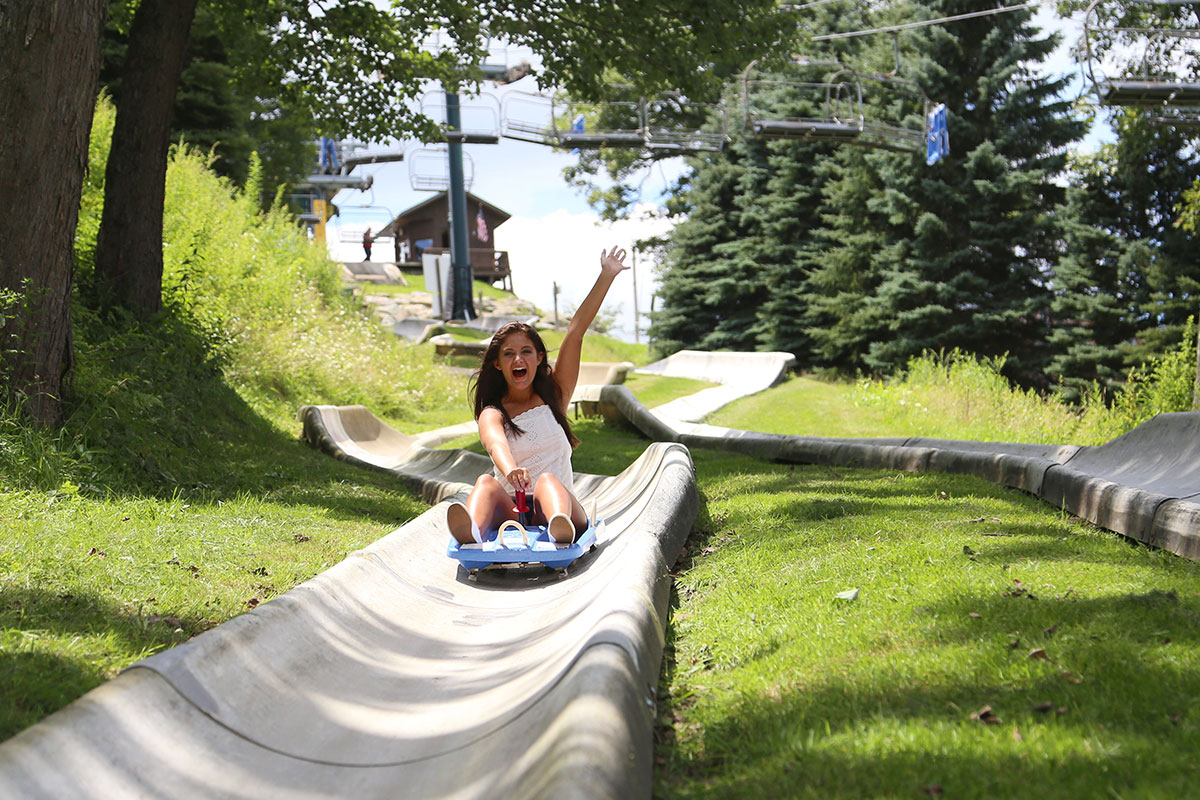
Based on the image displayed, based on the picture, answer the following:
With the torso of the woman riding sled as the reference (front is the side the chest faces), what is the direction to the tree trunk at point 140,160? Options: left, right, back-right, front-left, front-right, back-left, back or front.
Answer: back-right

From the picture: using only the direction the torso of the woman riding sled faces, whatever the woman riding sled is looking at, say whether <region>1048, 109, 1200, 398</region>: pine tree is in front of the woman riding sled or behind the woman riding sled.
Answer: behind

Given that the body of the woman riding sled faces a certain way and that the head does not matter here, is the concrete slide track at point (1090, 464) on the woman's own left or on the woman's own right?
on the woman's own left

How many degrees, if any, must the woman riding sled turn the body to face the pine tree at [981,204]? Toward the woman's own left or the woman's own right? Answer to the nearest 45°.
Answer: approximately 135° to the woman's own left

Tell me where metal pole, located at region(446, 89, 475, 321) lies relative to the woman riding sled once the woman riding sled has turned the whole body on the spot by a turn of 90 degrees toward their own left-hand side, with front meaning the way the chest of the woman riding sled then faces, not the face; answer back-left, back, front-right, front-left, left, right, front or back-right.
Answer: left

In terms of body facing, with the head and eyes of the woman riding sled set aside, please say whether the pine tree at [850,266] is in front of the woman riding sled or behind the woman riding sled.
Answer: behind

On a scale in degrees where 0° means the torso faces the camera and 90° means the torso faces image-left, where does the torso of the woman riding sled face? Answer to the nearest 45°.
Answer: approximately 0°

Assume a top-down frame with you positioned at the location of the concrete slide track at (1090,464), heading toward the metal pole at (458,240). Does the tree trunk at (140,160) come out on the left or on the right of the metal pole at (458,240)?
left
